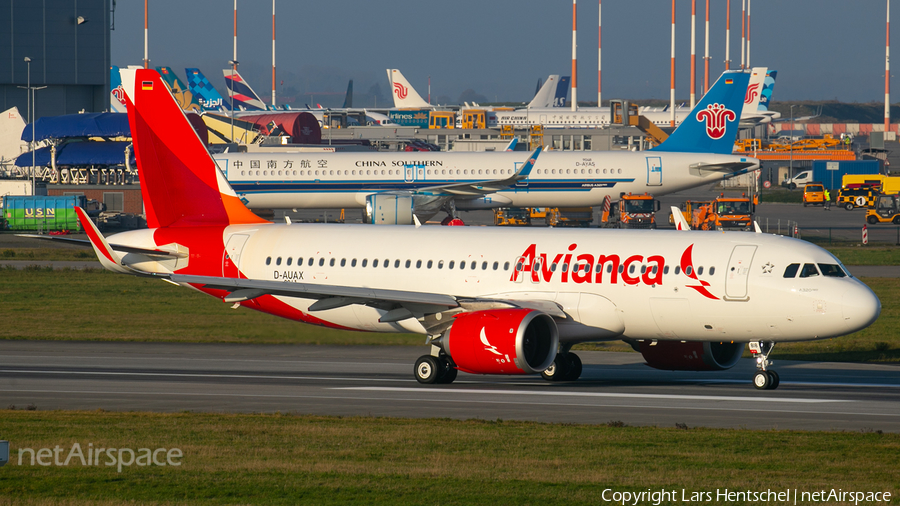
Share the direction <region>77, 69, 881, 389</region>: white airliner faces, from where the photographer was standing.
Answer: facing the viewer and to the right of the viewer
